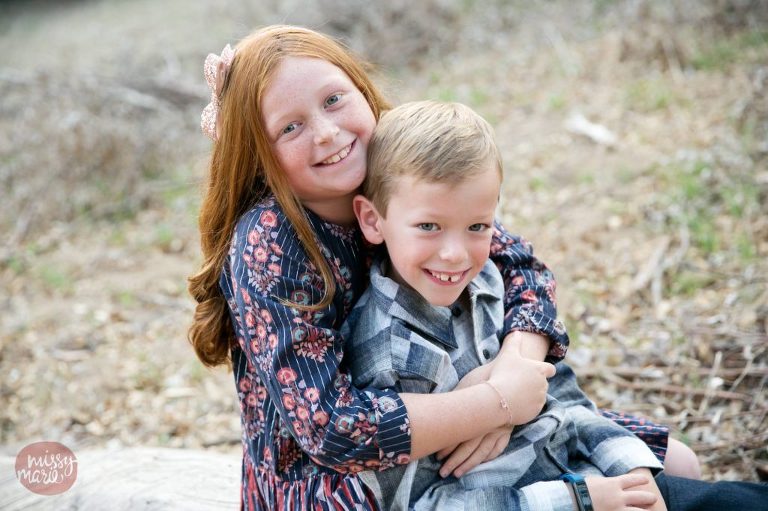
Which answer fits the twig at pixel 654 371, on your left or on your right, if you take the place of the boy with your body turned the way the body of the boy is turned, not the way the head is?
on your left

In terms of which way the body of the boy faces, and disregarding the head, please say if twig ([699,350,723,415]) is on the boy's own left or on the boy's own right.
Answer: on the boy's own left

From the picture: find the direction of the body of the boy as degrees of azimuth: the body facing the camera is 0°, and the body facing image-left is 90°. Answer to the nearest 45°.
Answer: approximately 315°

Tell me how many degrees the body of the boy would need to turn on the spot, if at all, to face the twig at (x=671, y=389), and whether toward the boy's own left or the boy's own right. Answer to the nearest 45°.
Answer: approximately 90° to the boy's own left
